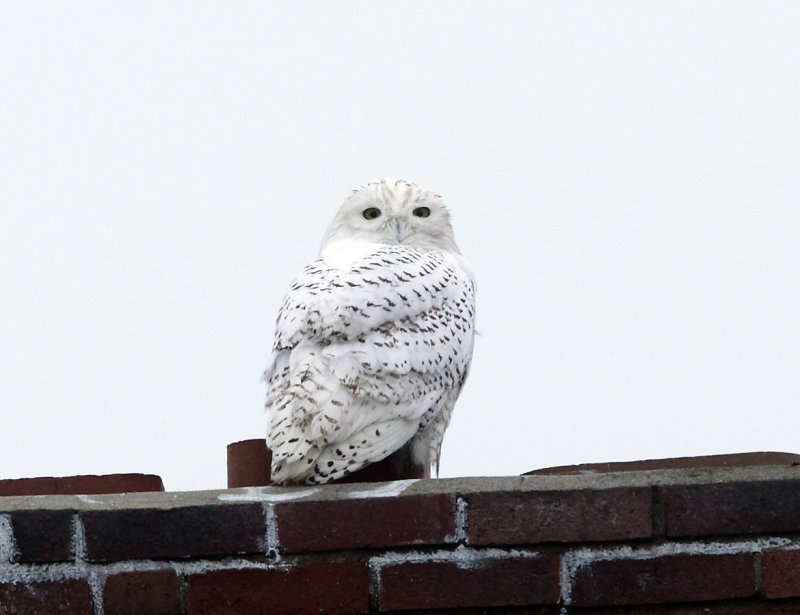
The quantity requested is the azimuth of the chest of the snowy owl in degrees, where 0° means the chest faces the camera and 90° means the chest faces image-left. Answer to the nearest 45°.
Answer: approximately 225°
